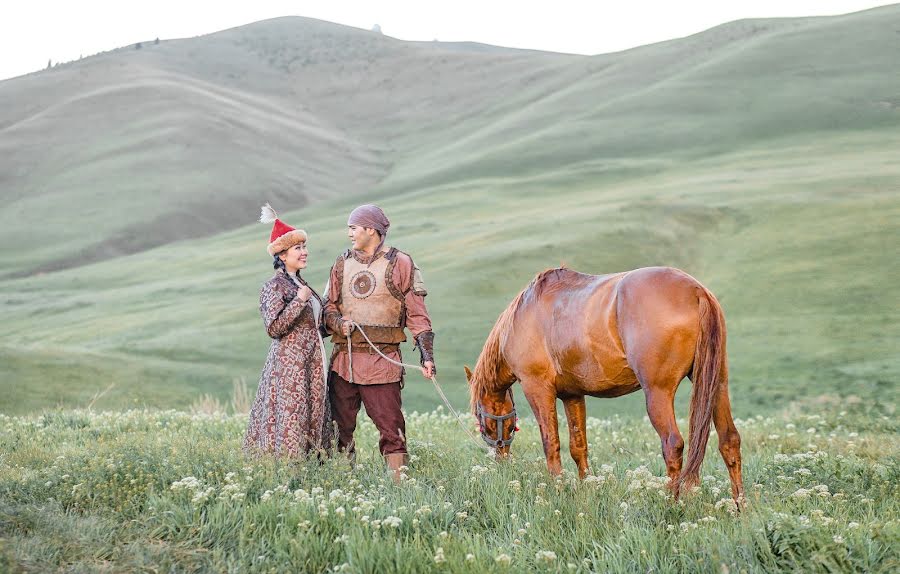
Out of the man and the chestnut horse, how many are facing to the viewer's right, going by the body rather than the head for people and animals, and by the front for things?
0

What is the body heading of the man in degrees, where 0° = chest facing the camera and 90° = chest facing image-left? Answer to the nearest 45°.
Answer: approximately 45°

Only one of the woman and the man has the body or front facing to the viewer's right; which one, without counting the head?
the woman

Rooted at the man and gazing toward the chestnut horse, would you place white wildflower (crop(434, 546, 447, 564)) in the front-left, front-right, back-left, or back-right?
front-right

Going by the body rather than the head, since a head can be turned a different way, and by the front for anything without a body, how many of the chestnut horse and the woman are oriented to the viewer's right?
1

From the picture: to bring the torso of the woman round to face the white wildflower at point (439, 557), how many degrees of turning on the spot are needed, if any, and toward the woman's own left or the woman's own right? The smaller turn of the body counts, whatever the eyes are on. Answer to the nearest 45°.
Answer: approximately 90° to the woman's own right

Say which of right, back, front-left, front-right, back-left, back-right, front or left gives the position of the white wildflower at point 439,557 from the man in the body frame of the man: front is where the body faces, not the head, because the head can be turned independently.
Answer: front-left

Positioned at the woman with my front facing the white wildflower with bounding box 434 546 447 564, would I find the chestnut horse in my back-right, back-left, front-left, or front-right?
front-left

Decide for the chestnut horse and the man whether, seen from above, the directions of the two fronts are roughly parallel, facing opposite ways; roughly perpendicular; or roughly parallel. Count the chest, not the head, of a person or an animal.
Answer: roughly perpendicular

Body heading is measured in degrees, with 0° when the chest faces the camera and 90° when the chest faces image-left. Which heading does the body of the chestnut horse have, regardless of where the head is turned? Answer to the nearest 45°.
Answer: approximately 135°

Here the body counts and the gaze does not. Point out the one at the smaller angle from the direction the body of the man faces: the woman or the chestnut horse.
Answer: the woman

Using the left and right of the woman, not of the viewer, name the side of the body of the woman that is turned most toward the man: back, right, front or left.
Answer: front

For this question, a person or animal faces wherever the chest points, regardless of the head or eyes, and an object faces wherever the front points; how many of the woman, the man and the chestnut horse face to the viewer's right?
1

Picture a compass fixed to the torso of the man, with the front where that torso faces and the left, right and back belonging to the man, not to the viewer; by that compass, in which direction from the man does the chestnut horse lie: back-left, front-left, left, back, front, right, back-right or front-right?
left

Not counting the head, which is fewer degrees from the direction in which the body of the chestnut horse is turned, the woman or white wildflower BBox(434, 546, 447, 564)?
the woman

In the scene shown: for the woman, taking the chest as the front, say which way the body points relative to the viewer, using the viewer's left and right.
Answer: facing to the right of the viewer

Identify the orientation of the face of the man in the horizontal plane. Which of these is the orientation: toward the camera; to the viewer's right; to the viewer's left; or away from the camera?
to the viewer's left
